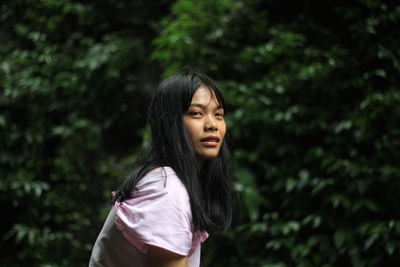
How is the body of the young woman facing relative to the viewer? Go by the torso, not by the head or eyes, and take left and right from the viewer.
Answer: facing to the right of the viewer
